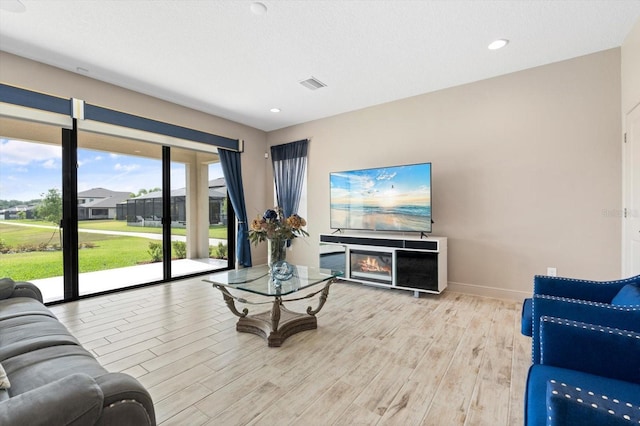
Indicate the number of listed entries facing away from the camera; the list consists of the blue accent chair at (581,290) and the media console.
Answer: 0

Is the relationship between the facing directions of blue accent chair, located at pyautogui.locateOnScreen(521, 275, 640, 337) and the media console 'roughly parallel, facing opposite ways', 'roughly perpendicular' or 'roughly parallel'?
roughly perpendicular

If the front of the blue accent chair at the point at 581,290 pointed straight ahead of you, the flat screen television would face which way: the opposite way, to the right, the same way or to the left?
to the left

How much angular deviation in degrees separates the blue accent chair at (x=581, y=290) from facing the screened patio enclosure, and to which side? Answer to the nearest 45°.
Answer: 0° — it already faces it

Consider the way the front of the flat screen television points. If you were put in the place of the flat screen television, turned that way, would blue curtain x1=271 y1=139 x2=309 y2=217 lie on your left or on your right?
on your right

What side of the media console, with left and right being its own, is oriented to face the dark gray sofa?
front

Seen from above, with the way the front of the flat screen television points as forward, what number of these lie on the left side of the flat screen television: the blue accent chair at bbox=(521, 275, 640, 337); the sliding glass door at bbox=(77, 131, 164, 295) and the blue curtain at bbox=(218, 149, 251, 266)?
1

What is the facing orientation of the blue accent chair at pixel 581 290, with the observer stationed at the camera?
facing to the left of the viewer

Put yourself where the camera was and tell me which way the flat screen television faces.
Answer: facing the viewer and to the left of the viewer
